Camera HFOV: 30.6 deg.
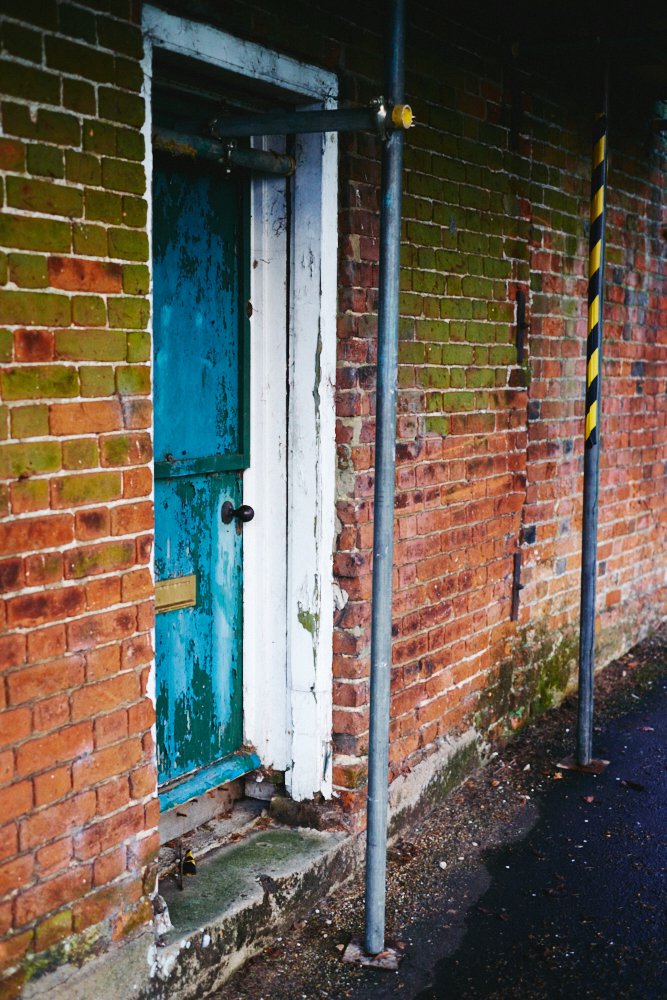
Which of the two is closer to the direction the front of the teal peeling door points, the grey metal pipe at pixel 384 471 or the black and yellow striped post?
the grey metal pipe

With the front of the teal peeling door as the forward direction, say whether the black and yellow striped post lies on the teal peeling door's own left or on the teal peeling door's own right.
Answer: on the teal peeling door's own left

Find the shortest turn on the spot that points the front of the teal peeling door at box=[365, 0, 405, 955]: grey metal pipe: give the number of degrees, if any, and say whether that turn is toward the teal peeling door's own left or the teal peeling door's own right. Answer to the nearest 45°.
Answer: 0° — it already faces it

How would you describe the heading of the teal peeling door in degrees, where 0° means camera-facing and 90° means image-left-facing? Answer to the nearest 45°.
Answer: approximately 315°
